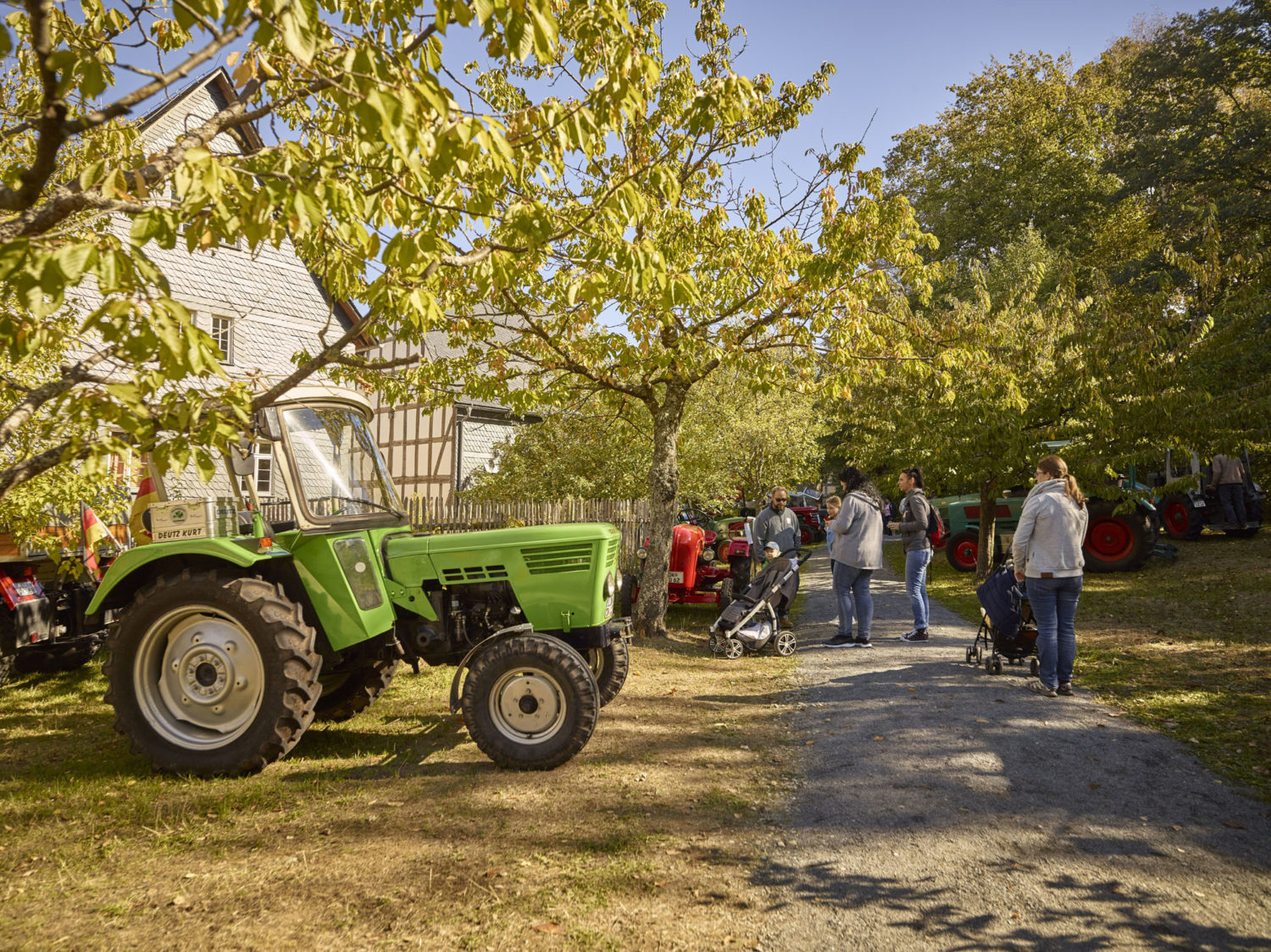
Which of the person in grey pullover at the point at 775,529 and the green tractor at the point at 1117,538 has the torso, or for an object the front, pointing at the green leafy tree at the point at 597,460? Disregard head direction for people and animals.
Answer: the green tractor

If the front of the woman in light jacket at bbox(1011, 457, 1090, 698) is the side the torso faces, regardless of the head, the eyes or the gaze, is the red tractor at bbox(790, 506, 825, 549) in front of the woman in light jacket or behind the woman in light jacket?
in front

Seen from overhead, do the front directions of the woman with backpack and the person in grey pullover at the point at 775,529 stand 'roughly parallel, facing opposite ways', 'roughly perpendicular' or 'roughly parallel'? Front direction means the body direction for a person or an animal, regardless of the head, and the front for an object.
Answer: roughly perpendicular

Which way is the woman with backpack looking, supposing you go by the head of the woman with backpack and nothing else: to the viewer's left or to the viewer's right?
to the viewer's left

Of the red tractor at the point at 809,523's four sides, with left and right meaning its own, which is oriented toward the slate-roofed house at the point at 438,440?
right

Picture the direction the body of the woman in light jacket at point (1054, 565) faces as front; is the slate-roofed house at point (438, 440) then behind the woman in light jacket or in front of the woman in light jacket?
in front

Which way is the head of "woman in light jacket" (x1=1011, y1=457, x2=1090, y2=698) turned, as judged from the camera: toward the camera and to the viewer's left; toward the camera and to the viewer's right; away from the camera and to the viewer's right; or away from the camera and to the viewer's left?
away from the camera and to the viewer's left

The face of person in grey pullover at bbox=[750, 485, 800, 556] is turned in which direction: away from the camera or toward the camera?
toward the camera

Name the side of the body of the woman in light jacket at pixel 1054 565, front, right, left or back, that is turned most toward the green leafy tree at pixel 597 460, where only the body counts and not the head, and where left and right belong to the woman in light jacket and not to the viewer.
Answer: front

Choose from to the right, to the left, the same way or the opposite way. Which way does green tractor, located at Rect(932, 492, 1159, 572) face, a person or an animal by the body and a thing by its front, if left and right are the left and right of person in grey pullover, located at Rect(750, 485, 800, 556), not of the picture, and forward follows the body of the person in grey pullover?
to the right

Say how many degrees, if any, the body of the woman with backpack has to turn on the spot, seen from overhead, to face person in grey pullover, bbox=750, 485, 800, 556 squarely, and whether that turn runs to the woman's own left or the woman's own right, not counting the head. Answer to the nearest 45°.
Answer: approximately 45° to the woman's own right

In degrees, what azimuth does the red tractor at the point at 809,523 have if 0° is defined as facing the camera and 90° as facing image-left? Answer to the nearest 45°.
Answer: approximately 315°

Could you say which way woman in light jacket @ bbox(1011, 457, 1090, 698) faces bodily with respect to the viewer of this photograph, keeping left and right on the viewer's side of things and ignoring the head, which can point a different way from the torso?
facing away from the viewer and to the left of the viewer

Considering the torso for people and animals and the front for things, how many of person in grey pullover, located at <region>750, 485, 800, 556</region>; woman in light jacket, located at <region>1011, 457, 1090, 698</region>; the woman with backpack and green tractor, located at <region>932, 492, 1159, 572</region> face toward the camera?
1

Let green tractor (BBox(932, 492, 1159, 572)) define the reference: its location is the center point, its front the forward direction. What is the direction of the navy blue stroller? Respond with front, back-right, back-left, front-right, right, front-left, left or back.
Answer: left

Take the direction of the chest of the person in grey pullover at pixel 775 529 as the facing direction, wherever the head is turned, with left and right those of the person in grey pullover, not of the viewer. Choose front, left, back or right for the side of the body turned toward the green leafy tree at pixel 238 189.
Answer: front

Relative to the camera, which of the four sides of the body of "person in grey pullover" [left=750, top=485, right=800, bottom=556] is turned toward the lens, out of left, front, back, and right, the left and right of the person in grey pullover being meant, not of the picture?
front

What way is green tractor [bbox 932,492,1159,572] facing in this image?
to the viewer's left
